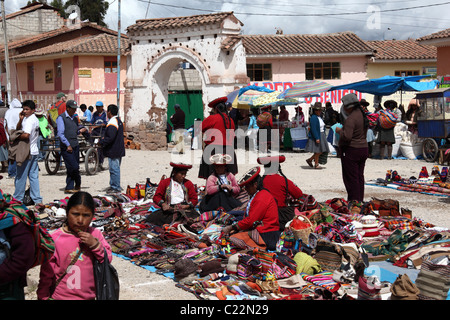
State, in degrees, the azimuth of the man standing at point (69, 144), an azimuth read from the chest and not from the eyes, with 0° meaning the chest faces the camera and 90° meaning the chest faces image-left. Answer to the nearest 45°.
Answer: approximately 315°

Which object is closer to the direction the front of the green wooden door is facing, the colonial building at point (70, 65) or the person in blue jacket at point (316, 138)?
the person in blue jacket

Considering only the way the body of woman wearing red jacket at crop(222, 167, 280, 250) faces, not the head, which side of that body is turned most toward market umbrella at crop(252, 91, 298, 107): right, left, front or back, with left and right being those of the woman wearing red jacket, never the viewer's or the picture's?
right

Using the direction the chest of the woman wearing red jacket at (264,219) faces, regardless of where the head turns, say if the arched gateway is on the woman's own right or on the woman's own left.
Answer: on the woman's own right

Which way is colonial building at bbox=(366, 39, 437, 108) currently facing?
toward the camera

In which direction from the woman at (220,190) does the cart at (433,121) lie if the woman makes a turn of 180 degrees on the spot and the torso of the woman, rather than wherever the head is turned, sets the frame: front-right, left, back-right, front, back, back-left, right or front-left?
front-right

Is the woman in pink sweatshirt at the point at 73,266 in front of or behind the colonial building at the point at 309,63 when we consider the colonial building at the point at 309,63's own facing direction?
in front

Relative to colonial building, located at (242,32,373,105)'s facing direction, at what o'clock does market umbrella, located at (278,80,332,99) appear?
The market umbrella is roughly at 12 o'clock from the colonial building.

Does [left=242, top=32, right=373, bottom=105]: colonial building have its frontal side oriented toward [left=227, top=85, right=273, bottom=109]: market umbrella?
yes

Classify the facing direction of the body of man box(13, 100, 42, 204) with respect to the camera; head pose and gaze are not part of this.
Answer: to the viewer's left

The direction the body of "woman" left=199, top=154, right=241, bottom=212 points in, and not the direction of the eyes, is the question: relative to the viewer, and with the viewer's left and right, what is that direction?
facing the viewer

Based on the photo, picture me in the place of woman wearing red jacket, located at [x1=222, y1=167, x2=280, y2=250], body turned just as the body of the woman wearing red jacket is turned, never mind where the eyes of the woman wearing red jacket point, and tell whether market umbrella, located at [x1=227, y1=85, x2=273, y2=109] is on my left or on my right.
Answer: on my right

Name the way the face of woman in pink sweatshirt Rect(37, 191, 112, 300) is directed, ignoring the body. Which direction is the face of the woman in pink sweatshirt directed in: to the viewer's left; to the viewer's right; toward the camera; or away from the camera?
toward the camera

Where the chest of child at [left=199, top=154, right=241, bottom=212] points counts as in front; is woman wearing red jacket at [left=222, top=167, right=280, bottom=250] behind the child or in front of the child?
in front

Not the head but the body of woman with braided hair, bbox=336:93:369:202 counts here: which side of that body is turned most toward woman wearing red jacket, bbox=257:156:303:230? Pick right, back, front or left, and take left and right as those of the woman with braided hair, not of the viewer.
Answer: left

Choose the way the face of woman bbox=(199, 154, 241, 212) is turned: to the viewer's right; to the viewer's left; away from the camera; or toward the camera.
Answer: toward the camera

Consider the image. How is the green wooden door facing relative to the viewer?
toward the camera

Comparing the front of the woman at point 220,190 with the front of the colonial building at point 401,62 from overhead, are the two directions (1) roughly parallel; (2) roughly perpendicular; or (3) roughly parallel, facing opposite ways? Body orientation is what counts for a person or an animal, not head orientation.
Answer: roughly parallel
